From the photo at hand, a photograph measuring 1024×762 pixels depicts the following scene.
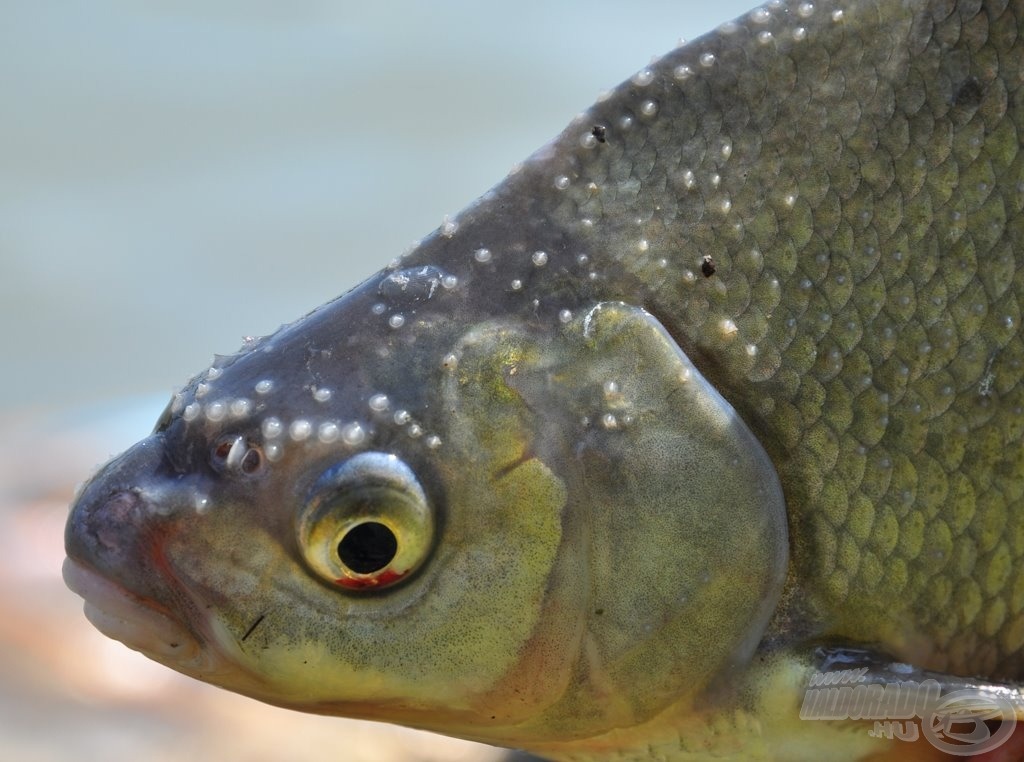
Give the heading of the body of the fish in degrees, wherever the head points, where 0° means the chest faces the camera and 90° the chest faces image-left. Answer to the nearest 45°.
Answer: approximately 90°
